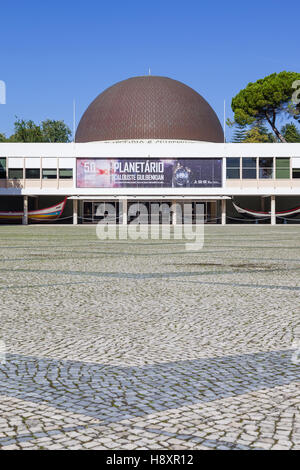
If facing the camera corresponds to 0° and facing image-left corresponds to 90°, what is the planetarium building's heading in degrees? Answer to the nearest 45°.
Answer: approximately 0°
